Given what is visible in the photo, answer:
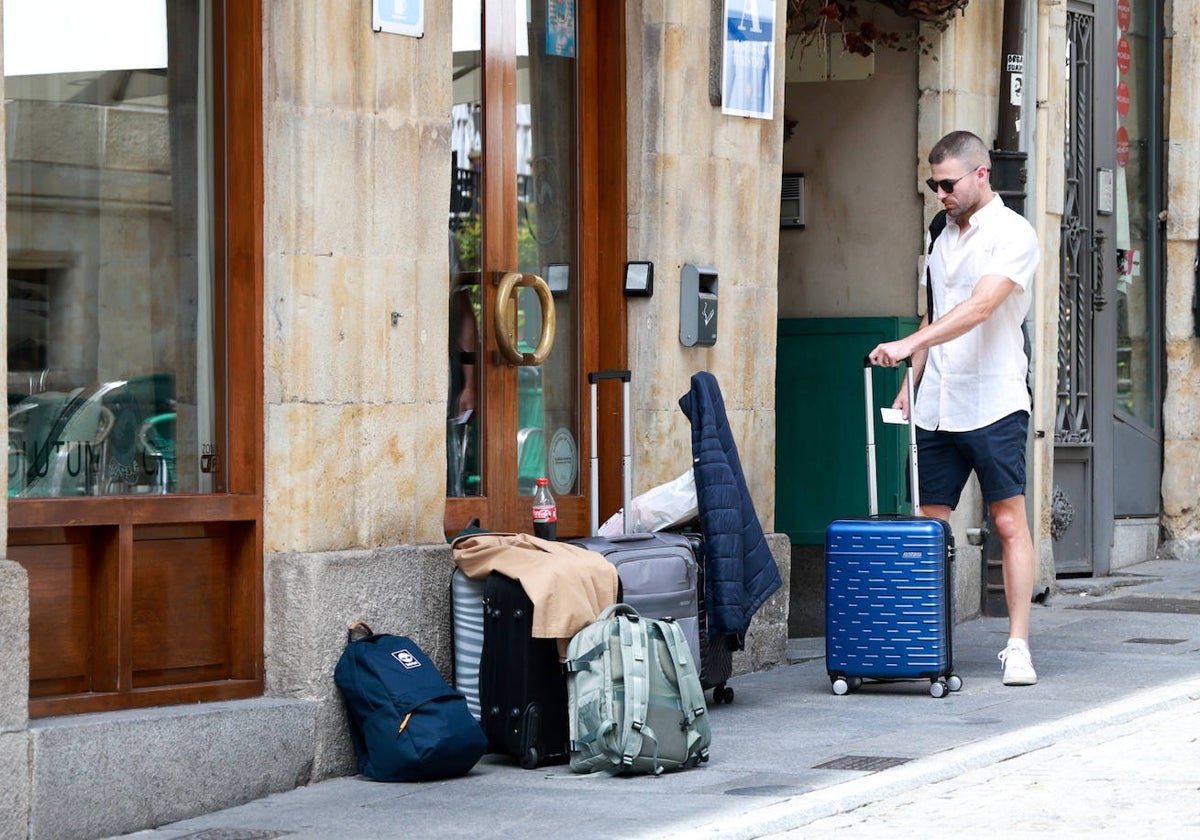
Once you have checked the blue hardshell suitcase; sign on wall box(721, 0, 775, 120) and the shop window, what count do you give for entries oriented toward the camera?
3

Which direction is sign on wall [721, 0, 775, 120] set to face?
toward the camera

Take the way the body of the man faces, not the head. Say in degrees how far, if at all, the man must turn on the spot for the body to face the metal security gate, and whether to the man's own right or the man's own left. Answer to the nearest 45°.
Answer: approximately 135° to the man's own right

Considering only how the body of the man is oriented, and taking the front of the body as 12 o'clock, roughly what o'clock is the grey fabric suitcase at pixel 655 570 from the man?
The grey fabric suitcase is roughly at 12 o'clock from the man.

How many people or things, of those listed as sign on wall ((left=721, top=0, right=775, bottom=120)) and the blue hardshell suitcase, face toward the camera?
2

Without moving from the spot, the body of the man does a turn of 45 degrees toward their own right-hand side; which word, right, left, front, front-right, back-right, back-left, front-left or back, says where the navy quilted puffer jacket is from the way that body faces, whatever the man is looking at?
front-left

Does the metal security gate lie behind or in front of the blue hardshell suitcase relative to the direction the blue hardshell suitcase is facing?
behind

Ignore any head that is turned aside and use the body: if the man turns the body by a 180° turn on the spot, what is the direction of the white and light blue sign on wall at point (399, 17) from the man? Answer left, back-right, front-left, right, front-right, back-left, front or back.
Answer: back

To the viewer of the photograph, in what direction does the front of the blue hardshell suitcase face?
facing the viewer
